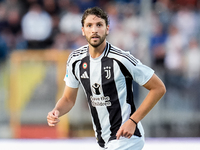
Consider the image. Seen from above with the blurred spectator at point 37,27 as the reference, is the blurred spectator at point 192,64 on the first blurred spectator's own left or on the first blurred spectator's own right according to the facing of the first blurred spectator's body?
on the first blurred spectator's own left

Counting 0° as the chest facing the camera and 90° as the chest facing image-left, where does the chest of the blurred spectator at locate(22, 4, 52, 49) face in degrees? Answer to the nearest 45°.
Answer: approximately 0°

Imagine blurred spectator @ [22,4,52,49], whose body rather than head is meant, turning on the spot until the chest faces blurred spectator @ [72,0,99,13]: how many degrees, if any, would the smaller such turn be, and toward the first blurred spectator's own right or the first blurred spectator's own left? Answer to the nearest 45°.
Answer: approximately 90° to the first blurred spectator's own left

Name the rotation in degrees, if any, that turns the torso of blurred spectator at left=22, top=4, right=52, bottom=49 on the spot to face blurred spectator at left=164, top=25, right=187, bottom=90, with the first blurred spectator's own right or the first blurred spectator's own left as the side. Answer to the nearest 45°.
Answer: approximately 45° to the first blurred spectator's own left

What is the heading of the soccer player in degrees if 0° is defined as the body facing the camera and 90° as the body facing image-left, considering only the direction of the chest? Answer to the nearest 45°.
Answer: approximately 45°

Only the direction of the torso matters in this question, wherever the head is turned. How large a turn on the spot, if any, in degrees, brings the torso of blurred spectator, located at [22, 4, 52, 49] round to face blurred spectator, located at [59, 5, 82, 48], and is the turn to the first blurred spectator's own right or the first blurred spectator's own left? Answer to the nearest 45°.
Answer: approximately 90° to the first blurred spectator's own left

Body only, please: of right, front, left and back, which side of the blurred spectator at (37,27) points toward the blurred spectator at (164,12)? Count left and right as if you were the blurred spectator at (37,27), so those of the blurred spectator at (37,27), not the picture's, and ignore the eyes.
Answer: left

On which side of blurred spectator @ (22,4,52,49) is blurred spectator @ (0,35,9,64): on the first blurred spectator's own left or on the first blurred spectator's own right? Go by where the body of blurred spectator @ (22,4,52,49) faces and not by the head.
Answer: on the first blurred spectator's own right

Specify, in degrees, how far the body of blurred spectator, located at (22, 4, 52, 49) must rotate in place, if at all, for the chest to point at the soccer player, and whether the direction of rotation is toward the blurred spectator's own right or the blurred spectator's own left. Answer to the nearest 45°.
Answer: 0° — they already face them
